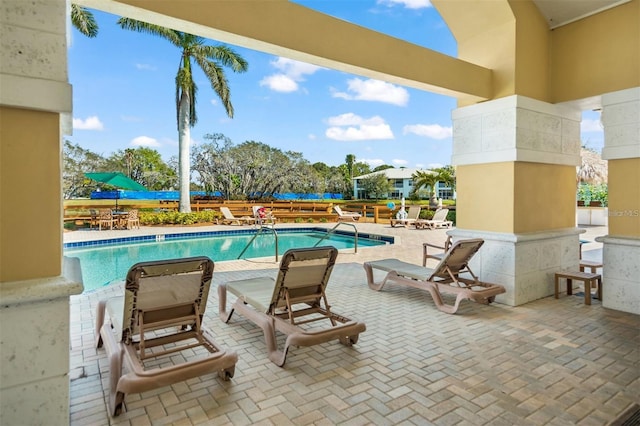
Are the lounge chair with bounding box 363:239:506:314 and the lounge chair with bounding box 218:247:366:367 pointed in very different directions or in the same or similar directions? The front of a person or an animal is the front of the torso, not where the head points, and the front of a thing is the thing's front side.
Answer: same or similar directions

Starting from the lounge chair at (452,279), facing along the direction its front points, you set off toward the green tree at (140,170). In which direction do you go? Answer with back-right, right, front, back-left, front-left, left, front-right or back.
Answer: front
